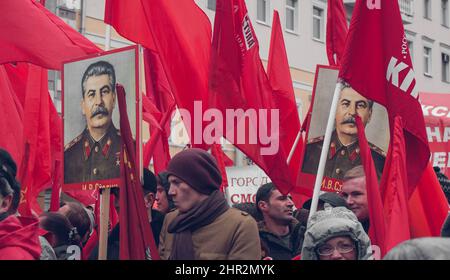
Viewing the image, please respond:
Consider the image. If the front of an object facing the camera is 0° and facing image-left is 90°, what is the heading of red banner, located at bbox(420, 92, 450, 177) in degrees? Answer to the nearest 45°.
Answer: approximately 0°

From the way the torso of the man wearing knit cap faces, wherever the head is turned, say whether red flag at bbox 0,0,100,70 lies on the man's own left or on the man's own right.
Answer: on the man's own right

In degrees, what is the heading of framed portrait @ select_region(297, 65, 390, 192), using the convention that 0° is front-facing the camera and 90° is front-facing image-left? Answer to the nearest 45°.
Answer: approximately 0°

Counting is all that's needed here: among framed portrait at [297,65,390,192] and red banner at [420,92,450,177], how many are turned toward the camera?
2

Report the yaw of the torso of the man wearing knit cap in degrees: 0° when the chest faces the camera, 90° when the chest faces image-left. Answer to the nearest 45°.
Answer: approximately 45°

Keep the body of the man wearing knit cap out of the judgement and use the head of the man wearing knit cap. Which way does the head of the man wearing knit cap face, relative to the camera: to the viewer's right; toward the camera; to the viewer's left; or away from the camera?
to the viewer's left

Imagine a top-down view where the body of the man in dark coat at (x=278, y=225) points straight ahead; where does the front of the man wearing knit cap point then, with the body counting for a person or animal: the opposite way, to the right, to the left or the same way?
to the right

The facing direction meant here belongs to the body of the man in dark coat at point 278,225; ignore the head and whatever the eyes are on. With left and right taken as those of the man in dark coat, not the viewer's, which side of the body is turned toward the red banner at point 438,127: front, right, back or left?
left
